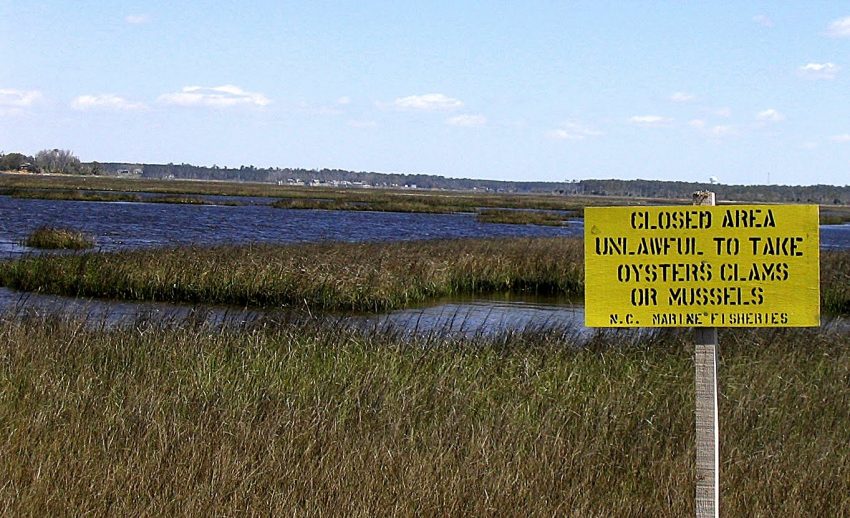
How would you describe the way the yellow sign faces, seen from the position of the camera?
facing the viewer
